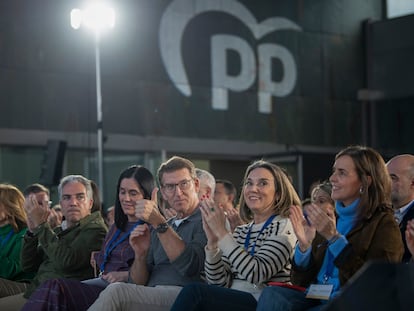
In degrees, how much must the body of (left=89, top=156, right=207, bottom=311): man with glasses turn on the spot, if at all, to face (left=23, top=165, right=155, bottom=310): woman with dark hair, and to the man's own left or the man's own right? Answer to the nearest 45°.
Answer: approximately 90° to the man's own right

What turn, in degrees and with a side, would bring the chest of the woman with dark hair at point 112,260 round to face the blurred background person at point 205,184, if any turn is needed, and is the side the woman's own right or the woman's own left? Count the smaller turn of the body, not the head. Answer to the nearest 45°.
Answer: approximately 180°

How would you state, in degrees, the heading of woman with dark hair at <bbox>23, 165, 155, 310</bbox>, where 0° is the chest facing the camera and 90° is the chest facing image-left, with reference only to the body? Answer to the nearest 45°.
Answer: approximately 45°

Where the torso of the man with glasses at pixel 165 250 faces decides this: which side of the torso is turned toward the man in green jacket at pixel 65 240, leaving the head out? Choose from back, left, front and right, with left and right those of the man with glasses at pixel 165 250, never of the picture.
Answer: right

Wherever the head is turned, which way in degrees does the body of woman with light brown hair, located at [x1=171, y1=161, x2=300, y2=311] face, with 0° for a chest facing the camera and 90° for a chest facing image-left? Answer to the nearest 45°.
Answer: approximately 45°

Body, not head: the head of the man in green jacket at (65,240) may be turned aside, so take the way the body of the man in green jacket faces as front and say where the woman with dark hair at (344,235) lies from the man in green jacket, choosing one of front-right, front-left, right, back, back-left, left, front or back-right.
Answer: left

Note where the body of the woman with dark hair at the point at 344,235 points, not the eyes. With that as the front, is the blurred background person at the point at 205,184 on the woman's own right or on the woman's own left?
on the woman's own right

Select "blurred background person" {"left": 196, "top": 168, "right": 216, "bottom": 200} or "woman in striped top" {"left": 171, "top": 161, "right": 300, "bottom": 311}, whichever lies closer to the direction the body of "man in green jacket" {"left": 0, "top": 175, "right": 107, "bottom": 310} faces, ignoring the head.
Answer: the woman in striped top
